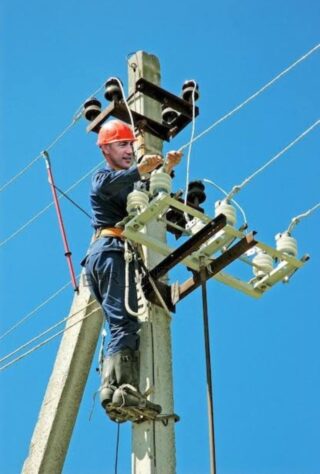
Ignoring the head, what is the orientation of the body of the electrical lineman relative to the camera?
to the viewer's right

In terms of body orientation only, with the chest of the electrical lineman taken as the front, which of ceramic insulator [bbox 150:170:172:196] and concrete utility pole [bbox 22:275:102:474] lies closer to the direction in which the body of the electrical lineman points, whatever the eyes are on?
the ceramic insulator

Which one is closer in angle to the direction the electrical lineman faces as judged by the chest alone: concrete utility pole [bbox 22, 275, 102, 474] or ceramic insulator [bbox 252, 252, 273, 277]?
the ceramic insulator
